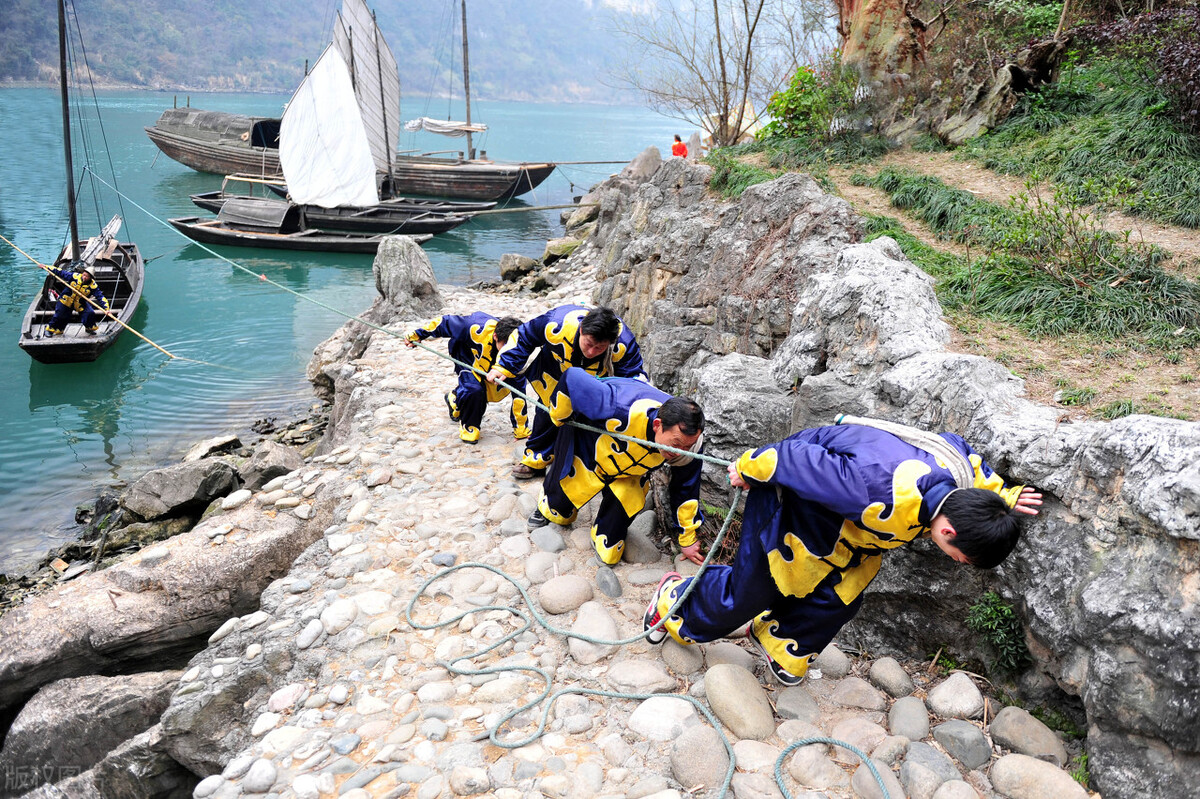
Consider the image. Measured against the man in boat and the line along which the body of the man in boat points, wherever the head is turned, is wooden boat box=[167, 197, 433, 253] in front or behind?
behind

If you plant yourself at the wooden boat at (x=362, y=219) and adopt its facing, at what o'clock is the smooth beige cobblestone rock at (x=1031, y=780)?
The smooth beige cobblestone rock is roughly at 3 o'clock from the wooden boat.

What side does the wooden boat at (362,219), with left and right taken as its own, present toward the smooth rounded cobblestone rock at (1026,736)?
right

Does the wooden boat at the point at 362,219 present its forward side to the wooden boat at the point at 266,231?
no

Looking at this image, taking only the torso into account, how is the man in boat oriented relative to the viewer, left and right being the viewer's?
facing the viewer

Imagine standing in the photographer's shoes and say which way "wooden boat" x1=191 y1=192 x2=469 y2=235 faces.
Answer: facing to the right of the viewer

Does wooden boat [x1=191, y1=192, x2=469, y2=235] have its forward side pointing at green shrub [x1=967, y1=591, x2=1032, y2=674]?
no

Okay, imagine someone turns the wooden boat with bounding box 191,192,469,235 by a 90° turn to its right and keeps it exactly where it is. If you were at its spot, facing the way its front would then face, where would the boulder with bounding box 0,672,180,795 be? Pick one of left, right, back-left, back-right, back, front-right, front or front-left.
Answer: front

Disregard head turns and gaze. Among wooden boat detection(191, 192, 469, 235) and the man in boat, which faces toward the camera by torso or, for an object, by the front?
the man in boat

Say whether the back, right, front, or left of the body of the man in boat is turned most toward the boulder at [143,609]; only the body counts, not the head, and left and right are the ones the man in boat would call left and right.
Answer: front

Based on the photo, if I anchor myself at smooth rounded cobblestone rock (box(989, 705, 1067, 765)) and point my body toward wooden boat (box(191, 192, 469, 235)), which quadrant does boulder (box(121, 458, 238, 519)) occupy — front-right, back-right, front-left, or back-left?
front-left

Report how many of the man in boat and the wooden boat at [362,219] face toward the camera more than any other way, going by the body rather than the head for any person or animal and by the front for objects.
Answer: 1

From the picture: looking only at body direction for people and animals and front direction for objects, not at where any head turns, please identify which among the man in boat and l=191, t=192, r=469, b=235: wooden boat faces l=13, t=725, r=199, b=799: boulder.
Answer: the man in boat

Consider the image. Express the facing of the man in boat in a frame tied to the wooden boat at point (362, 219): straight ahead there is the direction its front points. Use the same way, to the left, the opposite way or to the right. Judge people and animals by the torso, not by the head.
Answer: to the right

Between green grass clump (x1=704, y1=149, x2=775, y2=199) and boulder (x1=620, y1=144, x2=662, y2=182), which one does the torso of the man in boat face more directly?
the green grass clump

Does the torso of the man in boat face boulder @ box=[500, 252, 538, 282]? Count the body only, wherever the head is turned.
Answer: no
